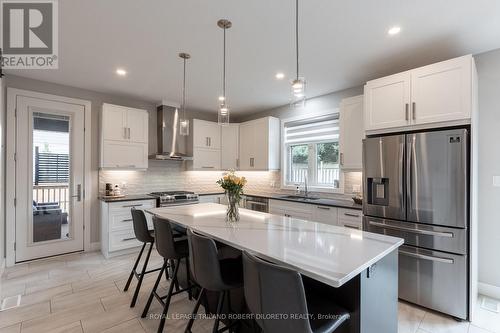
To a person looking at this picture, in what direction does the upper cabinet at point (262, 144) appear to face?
facing the viewer and to the left of the viewer

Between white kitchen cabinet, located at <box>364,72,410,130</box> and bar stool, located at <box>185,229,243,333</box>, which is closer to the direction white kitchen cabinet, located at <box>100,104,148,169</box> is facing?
the bar stool

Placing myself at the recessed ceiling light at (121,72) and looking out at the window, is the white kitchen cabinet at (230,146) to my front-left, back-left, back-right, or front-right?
front-left

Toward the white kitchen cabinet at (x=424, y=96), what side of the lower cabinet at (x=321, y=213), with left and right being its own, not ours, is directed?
left

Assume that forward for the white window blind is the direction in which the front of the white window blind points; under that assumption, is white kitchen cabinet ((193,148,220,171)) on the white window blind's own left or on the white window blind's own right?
on the white window blind's own right

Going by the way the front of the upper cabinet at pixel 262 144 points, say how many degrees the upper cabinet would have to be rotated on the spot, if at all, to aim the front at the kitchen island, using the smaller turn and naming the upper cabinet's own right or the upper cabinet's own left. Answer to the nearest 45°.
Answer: approximately 45° to the upper cabinet's own left

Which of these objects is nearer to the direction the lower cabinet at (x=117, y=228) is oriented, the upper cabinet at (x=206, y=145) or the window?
the window

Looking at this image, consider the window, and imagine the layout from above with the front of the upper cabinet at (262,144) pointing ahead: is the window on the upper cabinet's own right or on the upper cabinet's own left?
on the upper cabinet's own left

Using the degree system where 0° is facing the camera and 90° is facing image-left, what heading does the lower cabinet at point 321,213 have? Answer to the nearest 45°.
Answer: approximately 45°

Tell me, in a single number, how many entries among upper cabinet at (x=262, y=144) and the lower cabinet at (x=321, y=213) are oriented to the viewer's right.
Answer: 0

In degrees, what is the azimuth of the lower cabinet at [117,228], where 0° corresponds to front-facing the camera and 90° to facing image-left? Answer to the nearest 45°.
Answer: approximately 315°

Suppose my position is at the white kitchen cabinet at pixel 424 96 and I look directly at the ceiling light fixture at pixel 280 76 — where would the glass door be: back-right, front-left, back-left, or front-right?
front-left

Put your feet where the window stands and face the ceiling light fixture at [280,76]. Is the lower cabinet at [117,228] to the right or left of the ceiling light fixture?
right

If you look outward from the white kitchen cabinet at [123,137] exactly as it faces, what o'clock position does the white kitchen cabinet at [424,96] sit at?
the white kitchen cabinet at [424,96] is roughly at 12 o'clock from the white kitchen cabinet at [123,137].

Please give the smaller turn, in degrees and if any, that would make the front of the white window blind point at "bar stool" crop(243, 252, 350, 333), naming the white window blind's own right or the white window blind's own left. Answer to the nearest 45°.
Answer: approximately 45° to the white window blind's own left

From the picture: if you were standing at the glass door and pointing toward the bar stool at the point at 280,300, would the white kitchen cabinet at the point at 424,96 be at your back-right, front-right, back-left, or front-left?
front-left

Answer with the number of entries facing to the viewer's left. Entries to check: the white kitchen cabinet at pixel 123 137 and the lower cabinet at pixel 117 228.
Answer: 0
